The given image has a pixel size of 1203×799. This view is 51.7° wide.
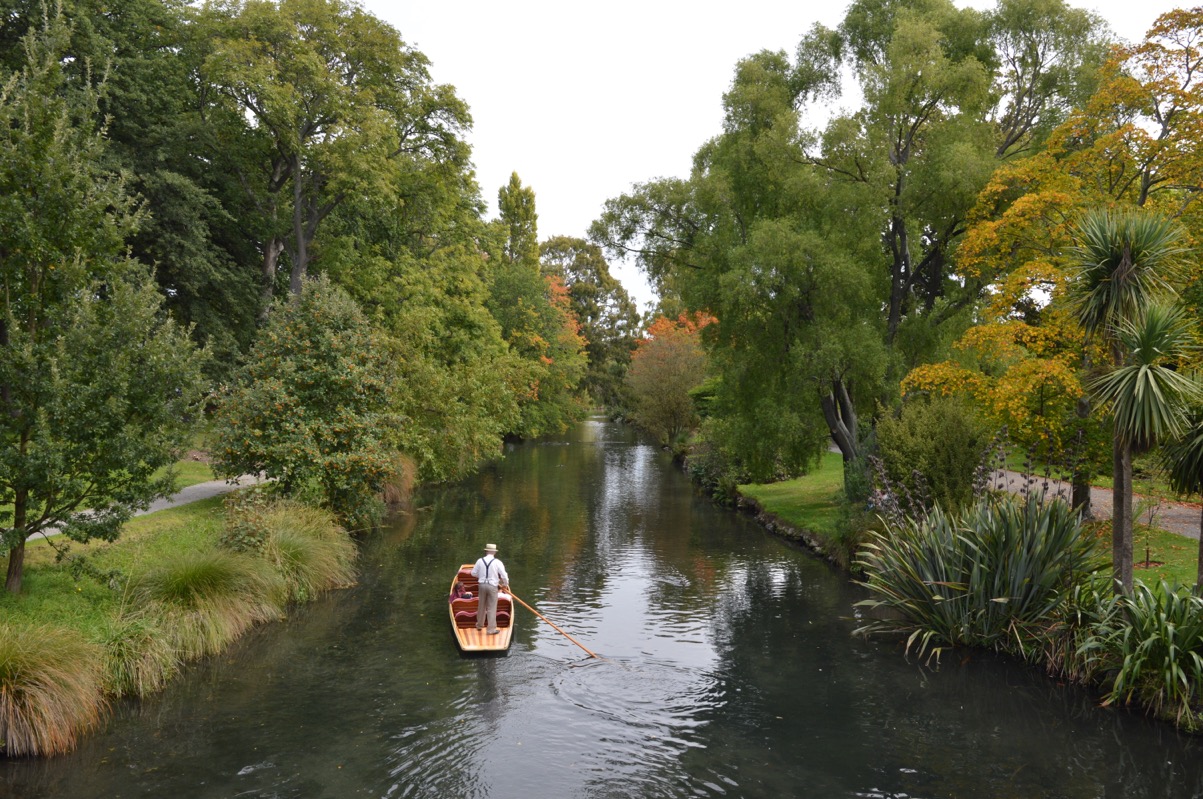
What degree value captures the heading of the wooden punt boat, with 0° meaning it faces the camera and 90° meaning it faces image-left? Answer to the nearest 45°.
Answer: approximately 180°

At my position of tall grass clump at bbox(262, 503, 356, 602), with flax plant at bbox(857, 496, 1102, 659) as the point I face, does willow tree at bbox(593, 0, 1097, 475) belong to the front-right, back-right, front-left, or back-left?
front-left

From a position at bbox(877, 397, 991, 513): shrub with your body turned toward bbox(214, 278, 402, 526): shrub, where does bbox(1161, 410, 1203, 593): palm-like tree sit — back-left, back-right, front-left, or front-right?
back-left

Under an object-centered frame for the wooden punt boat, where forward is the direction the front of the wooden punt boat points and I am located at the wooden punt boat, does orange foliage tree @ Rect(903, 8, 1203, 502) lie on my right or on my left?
on my right

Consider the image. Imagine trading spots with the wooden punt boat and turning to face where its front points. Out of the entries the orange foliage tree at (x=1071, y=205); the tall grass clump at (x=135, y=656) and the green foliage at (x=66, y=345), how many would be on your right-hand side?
1

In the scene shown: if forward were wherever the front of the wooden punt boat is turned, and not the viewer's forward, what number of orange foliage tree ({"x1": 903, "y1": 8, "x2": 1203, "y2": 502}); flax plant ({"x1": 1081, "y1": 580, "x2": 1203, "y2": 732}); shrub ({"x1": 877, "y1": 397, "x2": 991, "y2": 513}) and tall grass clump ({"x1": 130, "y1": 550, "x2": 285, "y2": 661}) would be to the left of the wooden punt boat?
1

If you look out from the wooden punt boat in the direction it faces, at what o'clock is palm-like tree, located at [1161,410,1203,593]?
The palm-like tree is roughly at 4 o'clock from the wooden punt boat.

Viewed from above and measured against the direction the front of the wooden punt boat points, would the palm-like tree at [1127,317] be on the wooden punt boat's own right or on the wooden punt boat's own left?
on the wooden punt boat's own right

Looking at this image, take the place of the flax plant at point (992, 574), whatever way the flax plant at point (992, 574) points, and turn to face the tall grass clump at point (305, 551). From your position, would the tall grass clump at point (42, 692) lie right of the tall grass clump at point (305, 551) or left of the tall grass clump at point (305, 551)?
left

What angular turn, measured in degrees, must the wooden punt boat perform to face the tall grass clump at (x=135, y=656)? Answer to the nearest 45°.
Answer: approximately 135° to its left

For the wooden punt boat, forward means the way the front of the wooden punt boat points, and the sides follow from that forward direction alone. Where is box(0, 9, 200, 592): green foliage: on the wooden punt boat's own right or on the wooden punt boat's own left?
on the wooden punt boat's own left

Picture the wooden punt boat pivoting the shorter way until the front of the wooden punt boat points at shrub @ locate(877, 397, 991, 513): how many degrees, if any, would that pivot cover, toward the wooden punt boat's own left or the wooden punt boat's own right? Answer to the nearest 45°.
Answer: approximately 90° to the wooden punt boat's own right

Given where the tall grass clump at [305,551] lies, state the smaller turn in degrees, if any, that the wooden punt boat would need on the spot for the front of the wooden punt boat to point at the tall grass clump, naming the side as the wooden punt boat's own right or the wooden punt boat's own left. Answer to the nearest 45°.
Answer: approximately 45° to the wooden punt boat's own left
